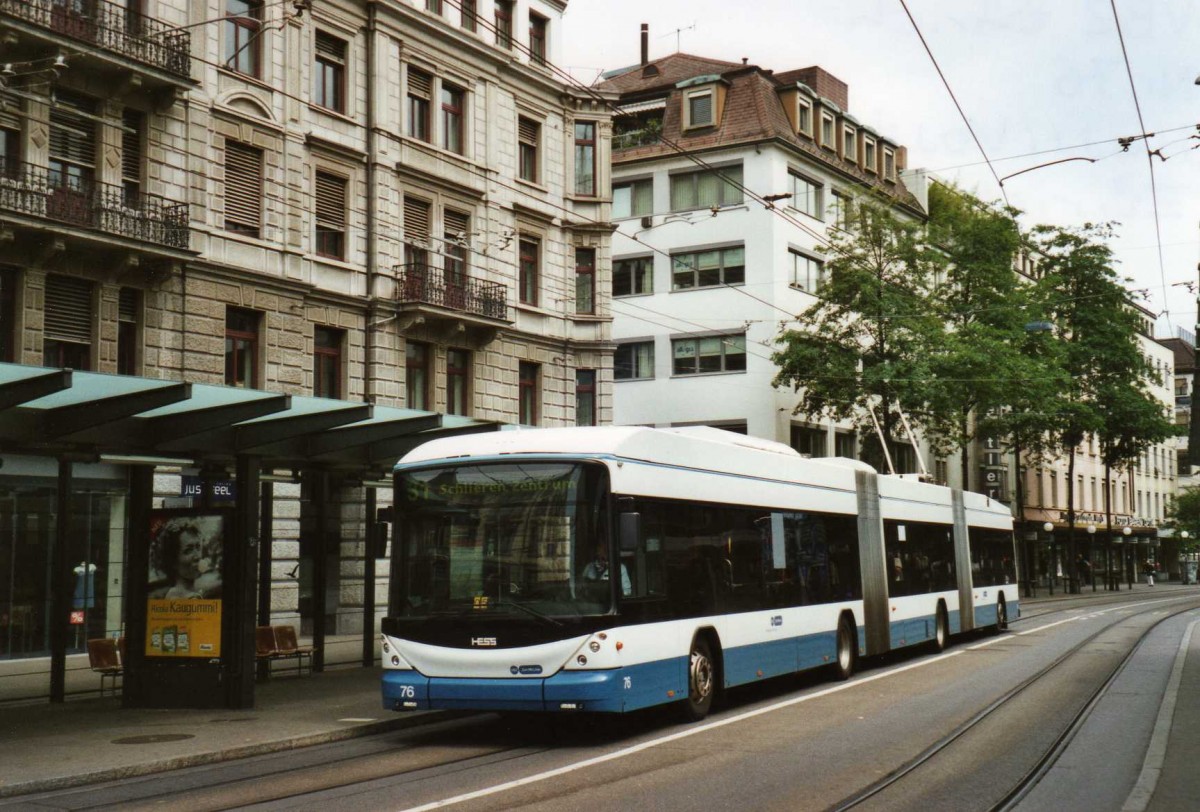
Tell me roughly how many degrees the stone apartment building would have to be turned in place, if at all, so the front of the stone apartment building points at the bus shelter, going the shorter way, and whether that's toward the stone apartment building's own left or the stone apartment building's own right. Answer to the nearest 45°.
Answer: approximately 45° to the stone apartment building's own right

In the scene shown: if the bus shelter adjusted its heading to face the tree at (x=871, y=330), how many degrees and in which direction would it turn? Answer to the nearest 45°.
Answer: approximately 90° to its left

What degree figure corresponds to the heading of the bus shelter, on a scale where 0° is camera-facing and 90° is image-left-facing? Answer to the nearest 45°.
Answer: approximately 315°

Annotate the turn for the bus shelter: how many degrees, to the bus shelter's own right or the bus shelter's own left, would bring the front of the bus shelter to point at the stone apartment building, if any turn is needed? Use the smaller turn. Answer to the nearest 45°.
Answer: approximately 135° to the bus shelter's own left

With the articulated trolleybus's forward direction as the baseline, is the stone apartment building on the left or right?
on its right

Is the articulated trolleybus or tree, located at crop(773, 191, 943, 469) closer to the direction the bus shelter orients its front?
the articulated trolleybus

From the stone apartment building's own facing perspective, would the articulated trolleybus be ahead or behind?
ahead

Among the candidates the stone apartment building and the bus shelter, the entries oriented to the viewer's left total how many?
0

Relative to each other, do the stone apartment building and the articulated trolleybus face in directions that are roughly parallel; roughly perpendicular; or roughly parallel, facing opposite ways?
roughly perpendicular

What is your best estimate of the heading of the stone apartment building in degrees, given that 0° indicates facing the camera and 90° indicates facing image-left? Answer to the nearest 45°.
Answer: approximately 315°

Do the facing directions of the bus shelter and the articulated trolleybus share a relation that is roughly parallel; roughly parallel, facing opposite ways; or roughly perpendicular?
roughly perpendicular

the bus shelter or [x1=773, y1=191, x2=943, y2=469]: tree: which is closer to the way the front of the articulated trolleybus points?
the bus shelter

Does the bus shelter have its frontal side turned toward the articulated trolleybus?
no

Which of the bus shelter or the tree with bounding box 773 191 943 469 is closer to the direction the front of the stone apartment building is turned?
the bus shelter
